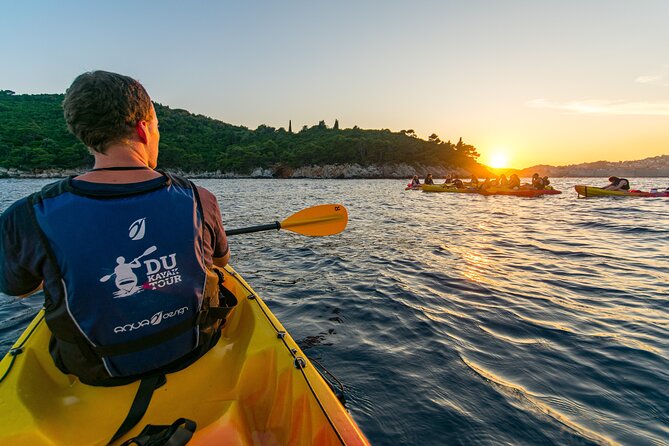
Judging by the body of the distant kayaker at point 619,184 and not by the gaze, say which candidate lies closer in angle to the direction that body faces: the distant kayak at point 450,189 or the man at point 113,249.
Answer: the distant kayak

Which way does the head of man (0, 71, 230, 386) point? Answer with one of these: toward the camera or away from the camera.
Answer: away from the camera

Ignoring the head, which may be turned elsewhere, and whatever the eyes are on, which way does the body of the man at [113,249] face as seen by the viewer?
away from the camera

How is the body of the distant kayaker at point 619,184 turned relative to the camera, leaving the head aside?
to the viewer's left

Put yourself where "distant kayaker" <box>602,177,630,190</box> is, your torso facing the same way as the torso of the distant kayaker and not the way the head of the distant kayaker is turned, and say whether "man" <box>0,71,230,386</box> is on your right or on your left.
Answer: on your left

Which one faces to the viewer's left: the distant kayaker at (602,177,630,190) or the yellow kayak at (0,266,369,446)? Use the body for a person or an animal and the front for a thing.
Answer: the distant kayaker

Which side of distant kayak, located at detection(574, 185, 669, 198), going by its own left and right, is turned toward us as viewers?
left

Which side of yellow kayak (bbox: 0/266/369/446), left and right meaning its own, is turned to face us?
back
